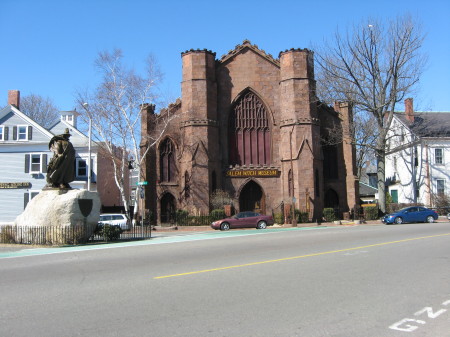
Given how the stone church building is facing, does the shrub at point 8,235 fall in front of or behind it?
in front

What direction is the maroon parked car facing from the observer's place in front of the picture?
facing to the left of the viewer

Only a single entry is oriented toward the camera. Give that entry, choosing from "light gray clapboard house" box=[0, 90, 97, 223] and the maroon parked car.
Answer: the light gray clapboard house

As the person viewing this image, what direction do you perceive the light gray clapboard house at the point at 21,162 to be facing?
facing the viewer

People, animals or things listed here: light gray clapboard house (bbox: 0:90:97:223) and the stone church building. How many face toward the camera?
2

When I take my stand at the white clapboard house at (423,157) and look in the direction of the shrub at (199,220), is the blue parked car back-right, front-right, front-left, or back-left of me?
front-left

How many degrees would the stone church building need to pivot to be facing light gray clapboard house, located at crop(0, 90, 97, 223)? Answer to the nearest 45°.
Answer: approximately 90° to its right

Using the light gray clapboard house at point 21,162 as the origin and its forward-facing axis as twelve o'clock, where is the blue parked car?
The blue parked car is roughly at 10 o'clock from the light gray clapboard house.

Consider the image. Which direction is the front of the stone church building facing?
toward the camera

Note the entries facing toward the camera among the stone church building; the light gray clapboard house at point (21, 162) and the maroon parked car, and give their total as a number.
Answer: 2

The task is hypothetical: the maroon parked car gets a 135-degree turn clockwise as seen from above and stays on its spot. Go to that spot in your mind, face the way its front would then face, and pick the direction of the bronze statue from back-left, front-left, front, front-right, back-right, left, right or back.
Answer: back

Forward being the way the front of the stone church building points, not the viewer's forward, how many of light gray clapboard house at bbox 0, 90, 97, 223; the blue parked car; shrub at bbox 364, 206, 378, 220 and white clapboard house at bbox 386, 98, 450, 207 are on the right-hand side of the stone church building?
1

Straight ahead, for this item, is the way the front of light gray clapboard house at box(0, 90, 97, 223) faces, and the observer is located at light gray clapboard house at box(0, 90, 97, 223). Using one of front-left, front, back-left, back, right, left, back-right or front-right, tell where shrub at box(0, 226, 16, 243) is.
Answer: front

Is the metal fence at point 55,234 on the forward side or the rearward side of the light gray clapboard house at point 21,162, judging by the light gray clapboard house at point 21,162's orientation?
on the forward side

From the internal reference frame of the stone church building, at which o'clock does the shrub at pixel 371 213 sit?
The shrub is roughly at 9 o'clock from the stone church building.

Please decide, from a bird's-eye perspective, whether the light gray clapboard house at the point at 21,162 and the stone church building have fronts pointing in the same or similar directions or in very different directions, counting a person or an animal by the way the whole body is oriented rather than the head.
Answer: same or similar directions
